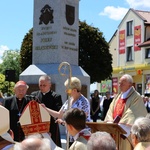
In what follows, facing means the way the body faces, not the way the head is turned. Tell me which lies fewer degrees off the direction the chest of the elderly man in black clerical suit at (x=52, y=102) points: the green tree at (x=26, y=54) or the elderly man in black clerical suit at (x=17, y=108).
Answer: the elderly man in black clerical suit

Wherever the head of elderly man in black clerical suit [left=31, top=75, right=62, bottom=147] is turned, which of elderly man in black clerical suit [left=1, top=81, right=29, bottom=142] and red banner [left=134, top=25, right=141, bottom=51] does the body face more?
the elderly man in black clerical suit

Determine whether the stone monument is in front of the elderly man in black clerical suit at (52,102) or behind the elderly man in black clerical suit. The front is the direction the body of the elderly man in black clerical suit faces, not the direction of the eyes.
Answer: behind

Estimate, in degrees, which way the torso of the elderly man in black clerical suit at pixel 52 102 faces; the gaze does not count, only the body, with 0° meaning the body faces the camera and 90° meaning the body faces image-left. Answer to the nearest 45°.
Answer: approximately 45°
